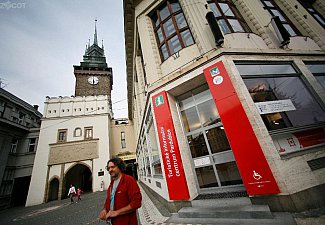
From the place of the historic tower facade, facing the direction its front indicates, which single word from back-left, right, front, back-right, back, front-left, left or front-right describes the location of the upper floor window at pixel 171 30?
front

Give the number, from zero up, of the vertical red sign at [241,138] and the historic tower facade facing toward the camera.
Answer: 2

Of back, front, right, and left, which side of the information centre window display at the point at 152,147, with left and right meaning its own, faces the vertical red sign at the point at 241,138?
left

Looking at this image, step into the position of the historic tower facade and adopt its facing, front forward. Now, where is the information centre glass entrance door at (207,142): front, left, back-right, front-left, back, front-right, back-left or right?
front

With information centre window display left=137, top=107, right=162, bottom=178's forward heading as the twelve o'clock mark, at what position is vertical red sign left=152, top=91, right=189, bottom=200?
The vertical red sign is roughly at 10 o'clock from the information centre window display.

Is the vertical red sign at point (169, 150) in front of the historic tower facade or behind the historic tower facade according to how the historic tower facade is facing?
in front

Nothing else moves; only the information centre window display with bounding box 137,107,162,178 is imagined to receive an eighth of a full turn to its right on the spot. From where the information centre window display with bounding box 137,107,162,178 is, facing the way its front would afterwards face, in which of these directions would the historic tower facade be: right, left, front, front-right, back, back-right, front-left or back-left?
front-right

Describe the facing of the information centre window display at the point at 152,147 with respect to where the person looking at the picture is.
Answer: facing the viewer and to the left of the viewer

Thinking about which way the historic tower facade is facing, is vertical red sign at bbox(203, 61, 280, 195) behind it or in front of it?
in front

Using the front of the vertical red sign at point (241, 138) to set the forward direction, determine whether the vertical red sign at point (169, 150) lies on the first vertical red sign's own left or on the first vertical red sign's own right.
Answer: on the first vertical red sign's own right

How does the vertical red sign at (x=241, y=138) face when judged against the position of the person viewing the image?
facing the viewer
